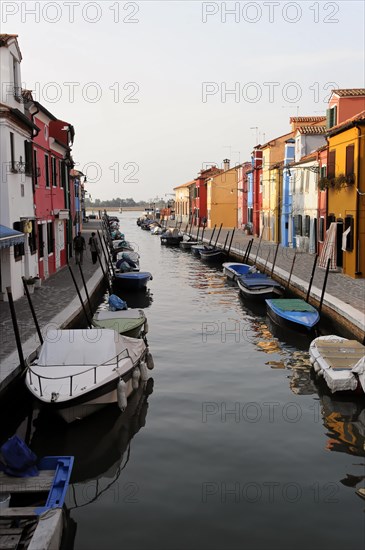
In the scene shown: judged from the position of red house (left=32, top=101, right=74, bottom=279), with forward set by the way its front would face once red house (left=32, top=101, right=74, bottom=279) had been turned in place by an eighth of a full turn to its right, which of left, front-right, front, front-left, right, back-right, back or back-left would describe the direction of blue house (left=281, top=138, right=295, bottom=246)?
left

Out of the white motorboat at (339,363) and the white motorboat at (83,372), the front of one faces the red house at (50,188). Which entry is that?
the white motorboat at (339,363)

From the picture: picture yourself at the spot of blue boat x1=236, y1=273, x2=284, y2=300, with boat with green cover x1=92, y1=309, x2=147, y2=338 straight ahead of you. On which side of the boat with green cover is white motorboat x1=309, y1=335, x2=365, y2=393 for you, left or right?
left

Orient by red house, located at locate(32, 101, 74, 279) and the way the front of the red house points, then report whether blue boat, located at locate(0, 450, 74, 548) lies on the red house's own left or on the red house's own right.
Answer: on the red house's own right

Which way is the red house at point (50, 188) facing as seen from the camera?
to the viewer's right

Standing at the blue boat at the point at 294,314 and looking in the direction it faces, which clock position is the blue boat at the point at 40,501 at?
the blue boat at the point at 40,501 is roughly at 2 o'clock from the blue boat at the point at 294,314.

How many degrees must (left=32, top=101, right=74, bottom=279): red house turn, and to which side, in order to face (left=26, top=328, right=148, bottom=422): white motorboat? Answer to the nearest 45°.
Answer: approximately 90° to its right

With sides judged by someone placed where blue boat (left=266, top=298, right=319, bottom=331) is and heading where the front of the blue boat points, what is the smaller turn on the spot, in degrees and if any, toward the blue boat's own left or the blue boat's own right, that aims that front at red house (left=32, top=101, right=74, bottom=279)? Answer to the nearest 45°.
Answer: approximately 180°

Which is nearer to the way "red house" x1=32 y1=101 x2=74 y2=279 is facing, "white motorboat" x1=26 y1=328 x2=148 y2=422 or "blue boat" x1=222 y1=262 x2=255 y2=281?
the blue boat
